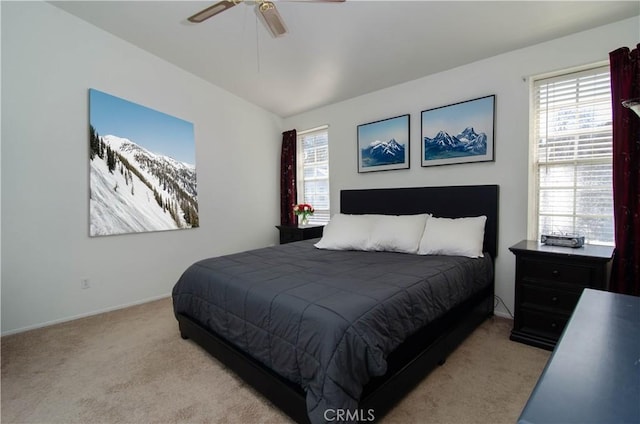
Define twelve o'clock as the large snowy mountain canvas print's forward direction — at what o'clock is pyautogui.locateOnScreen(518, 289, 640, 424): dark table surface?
The dark table surface is roughly at 1 o'clock from the large snowy mountain canvas print.

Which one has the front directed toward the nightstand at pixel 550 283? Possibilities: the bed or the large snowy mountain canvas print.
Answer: the large snowy mountain canvas print

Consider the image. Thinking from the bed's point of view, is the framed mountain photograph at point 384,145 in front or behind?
behind

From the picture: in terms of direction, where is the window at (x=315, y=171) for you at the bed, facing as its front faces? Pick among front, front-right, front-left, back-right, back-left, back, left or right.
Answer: back-right

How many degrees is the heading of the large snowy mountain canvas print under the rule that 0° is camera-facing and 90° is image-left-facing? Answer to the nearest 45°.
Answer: approximately 315°

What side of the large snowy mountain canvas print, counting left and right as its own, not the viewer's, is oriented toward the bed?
front

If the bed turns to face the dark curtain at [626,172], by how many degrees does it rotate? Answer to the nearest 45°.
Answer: approximately 135° to its left

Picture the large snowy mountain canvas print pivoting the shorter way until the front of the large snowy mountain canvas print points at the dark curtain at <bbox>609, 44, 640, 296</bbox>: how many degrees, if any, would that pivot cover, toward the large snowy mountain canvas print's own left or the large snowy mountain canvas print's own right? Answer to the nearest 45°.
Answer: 0° — it already faces it

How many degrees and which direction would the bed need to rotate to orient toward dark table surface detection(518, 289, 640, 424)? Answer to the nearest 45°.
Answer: approximately 90° to its left

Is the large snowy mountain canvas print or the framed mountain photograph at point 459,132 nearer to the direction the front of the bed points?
the large snowy mountain canvas print

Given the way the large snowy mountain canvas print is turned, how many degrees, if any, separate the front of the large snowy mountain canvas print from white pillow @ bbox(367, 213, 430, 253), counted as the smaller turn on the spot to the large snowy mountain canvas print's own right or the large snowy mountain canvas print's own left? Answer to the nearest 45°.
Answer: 0° — it already faces it

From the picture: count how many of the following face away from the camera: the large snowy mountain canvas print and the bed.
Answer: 0
